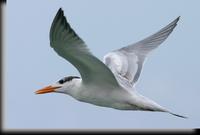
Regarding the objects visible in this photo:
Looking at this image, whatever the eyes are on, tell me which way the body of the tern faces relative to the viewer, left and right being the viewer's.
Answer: facing to the left of the viewer
